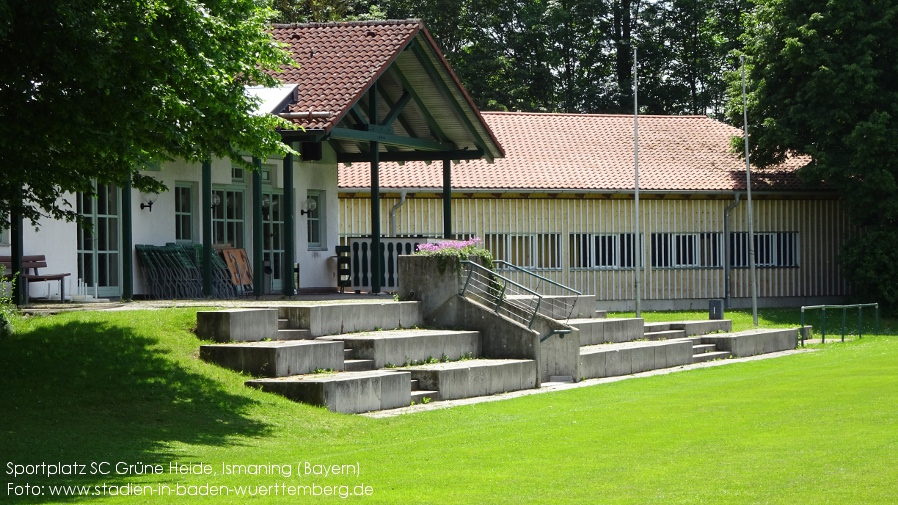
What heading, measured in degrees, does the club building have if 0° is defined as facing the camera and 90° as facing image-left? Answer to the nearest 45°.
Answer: approximately 315°

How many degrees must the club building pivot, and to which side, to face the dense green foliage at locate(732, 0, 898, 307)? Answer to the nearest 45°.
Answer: approximately 45° to its left

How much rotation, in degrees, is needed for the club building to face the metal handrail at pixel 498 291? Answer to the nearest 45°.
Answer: approximately 45° to its right

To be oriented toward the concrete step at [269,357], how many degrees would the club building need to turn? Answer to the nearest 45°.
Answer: approximately 45° to its right
